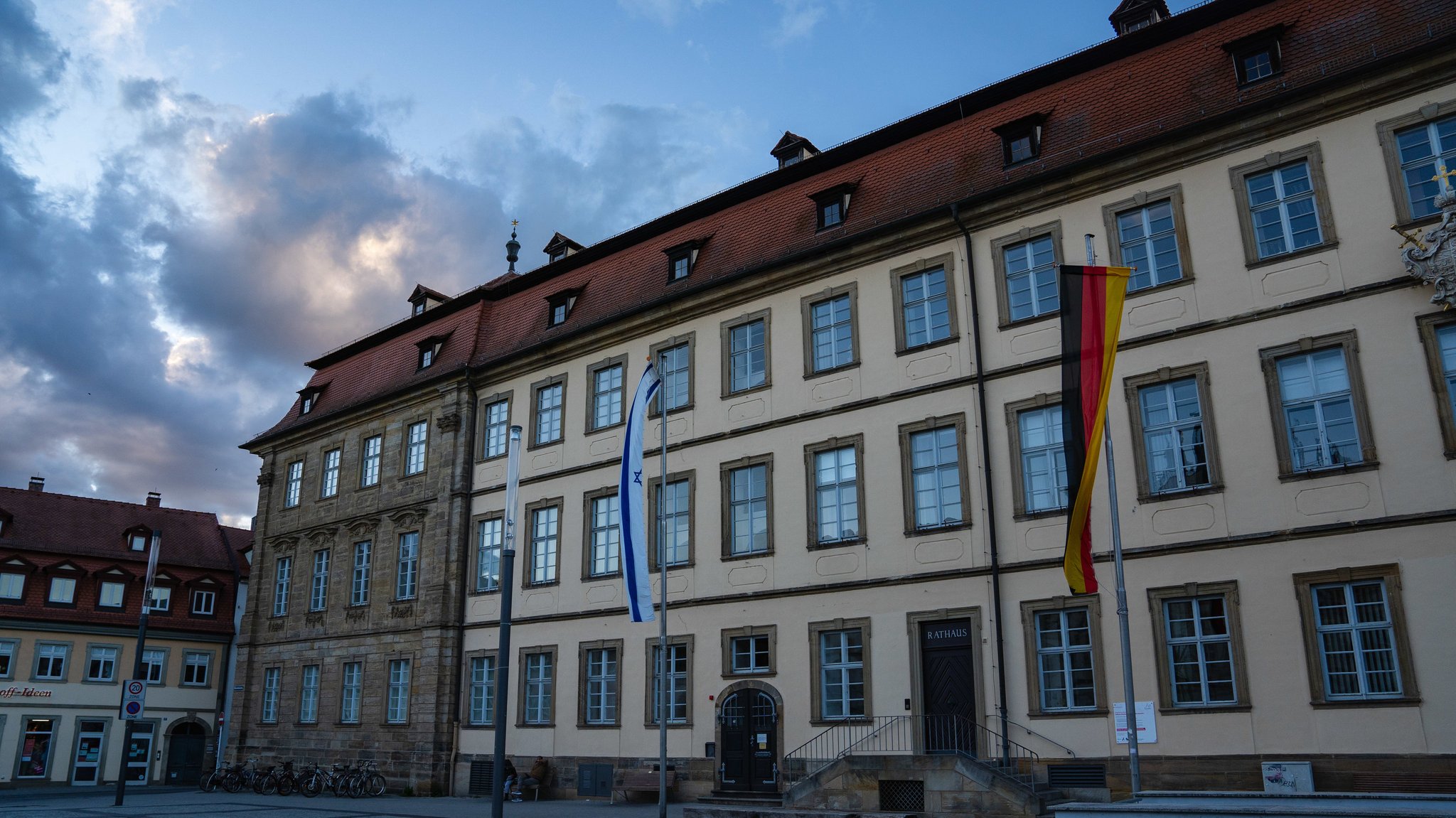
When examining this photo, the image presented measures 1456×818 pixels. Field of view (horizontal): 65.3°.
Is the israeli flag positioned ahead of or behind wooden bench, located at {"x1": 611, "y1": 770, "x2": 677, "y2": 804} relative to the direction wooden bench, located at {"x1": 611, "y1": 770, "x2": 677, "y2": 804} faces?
ahead

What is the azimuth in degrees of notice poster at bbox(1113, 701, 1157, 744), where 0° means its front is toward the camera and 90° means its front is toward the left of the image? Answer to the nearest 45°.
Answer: approximately 0°

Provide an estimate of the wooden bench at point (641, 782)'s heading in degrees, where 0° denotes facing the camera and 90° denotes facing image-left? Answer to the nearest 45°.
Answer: approximately 45°

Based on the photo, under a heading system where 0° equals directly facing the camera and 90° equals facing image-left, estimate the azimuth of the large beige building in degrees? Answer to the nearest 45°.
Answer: approximately 45°

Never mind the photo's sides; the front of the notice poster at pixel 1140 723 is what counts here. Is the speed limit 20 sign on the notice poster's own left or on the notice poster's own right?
on the notice poster's own right

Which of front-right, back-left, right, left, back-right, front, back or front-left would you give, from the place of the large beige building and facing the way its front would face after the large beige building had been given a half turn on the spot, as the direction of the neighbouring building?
left

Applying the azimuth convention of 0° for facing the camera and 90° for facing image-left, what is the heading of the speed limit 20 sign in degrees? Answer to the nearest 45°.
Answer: approximately 0°

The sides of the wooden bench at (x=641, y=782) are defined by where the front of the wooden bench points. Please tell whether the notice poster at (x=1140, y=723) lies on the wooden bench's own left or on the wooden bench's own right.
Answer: on the wooden bench's own left

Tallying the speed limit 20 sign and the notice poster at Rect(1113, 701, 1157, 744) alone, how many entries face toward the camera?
2

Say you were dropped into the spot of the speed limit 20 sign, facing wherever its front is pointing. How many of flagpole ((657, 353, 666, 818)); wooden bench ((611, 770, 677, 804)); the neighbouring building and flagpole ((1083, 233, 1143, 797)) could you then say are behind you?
1

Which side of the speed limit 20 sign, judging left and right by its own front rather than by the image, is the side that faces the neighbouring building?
back
